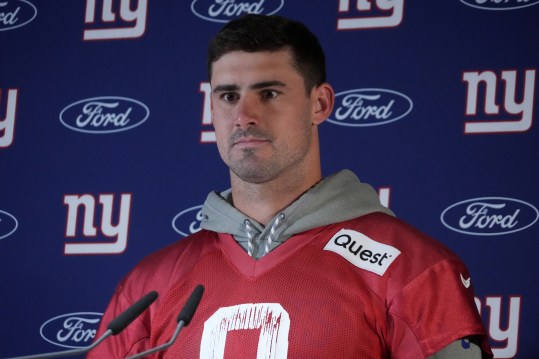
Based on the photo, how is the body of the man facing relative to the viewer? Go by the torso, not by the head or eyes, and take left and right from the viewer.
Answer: facing the viewer and to the left of the viewer

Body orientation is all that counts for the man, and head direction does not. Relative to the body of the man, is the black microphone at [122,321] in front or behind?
in front

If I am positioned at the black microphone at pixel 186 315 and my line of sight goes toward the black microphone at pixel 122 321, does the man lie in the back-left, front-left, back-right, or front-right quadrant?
back-right
